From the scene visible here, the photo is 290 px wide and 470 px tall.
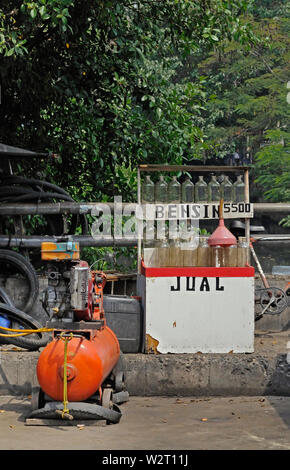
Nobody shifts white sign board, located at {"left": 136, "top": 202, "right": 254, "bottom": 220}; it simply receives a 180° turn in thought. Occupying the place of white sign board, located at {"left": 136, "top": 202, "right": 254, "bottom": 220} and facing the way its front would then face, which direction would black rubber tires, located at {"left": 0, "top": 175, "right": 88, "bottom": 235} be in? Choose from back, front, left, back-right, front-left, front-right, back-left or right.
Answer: front-left

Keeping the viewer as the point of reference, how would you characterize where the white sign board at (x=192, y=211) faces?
facing the viewer

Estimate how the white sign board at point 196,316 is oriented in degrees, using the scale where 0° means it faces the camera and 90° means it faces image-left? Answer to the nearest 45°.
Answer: approximately 0°

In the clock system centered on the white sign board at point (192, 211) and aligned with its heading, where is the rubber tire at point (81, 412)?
The rubber tire is roughly at 1 o'clock from the white sign board.

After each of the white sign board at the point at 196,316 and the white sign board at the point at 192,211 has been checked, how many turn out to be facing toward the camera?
2

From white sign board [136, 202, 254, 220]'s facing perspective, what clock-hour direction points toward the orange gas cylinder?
The orange gas cylinder is roughly at 1 o'clock from the white sign board.

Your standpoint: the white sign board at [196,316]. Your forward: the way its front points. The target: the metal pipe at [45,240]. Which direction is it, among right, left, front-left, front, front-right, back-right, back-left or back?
back-right

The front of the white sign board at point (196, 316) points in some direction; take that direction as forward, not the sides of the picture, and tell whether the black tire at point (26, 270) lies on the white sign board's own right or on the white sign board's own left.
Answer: on the white sign board's own right
